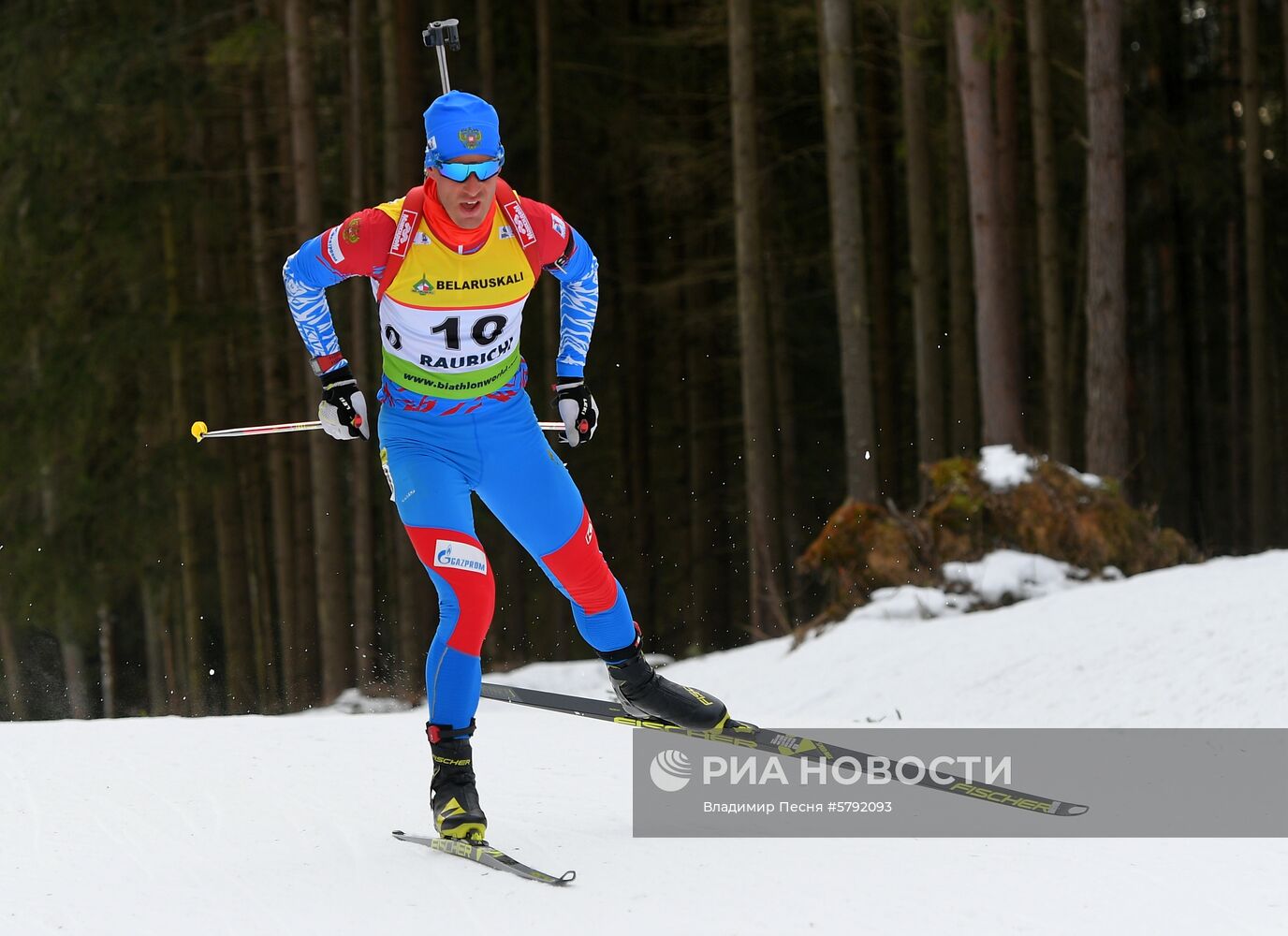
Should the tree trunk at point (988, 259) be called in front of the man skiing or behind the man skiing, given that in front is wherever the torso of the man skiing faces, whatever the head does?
behind

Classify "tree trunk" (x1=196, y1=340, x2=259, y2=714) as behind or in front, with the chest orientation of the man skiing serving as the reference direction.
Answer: behind

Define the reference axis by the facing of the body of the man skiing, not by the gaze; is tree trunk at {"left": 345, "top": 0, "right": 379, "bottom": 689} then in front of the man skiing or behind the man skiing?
behind

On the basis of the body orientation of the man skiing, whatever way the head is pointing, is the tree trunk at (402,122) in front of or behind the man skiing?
behind

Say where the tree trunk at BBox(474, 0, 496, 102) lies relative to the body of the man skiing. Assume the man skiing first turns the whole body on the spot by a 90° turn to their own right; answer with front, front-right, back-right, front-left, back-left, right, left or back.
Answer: right

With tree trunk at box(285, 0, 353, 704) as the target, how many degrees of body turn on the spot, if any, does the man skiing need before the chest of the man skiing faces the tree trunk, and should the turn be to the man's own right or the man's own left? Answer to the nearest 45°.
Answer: approximately 180°

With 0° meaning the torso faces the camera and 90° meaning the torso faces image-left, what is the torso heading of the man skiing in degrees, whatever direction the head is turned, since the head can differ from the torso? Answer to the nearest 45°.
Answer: approximately 0°

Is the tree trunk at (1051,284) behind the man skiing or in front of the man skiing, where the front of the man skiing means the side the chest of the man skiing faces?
behind
